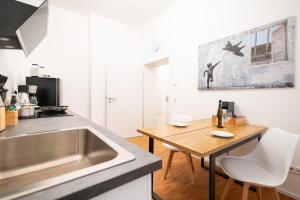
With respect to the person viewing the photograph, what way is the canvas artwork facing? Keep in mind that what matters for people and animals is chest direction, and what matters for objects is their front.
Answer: facing the viewer and to the left of the viewer

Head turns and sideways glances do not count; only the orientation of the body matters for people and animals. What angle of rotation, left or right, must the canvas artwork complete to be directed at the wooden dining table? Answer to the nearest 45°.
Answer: approximately 45° to its left

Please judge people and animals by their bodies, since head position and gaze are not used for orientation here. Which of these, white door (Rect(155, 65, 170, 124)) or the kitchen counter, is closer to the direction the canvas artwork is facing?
the kitchen counter

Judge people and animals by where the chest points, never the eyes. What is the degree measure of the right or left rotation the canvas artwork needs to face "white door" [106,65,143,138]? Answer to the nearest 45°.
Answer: approximately 45° to its right

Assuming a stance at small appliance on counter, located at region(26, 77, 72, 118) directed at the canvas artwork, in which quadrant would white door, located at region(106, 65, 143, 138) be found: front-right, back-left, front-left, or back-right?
front-left

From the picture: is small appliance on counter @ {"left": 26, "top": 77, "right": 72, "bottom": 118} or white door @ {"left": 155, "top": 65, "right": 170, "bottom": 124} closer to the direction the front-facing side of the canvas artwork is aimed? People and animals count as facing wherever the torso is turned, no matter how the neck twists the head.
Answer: the small appliance on counter

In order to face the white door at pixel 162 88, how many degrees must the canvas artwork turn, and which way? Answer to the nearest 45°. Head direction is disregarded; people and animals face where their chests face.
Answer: approximately 90° to its right

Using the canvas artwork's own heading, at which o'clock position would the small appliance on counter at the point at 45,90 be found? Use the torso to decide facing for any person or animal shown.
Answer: The small appliance on counter is roughly at 1 o'clock from the canvas artwork.

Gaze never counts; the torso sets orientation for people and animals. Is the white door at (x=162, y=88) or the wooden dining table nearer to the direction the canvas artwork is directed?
the wooden dining table

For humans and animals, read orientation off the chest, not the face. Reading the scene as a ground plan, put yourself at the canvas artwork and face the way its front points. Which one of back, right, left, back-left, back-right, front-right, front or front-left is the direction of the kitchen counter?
front-left

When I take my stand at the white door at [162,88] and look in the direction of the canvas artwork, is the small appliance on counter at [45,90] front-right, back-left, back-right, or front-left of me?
front-right

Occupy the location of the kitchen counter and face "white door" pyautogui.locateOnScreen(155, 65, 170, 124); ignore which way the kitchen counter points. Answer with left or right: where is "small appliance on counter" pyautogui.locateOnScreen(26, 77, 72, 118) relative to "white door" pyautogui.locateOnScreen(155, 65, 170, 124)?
left
